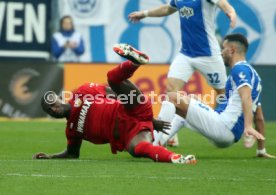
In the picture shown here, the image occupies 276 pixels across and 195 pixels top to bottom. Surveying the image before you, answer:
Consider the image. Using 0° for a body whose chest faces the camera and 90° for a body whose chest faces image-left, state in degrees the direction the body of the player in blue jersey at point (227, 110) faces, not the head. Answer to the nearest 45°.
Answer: approximately 90°

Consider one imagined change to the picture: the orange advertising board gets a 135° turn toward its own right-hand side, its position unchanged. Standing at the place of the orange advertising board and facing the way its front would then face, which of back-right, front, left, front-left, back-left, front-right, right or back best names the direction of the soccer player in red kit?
back-left

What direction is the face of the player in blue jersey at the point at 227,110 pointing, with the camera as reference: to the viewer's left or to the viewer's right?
to the viewer's left

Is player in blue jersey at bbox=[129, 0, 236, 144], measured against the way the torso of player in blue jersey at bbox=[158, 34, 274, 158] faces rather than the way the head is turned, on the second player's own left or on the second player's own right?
on the second player's own right

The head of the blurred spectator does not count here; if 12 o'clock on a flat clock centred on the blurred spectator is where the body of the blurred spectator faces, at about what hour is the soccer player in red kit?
The soccer player in red kit is roughly at 12 o'clock from the blurred spectator.

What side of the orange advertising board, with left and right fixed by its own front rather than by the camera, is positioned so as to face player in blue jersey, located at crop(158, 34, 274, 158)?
front

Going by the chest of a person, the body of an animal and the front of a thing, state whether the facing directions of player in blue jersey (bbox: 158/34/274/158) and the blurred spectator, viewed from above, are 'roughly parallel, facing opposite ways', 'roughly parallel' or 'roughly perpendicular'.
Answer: roughly perpendicular

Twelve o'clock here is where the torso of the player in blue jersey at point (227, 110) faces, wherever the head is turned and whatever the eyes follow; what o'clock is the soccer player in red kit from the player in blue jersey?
The soccer player in red kit is roughly at 11 o'clock from the player in blue jersey.

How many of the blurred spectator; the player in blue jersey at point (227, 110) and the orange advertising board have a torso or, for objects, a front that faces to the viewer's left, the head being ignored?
1
